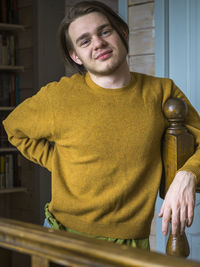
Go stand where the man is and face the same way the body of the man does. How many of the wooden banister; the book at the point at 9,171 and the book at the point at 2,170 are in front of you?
1

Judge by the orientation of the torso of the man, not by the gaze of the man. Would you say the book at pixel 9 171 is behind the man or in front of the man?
behind

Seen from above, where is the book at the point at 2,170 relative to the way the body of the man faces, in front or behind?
behind

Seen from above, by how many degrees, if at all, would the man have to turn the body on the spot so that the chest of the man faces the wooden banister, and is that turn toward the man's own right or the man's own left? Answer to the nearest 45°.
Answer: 0° — they already face it

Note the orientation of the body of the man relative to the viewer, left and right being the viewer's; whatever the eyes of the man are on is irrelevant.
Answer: facing the viewer
